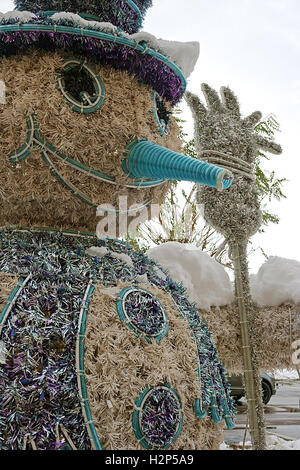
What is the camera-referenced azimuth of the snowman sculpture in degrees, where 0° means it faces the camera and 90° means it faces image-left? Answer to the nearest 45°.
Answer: approximately 315°
